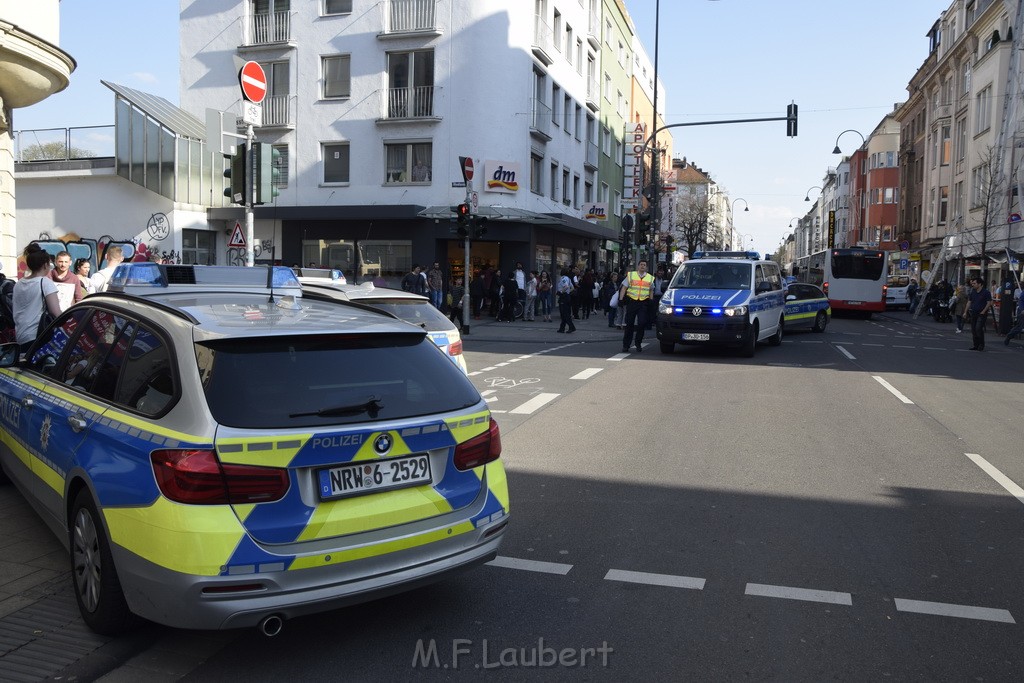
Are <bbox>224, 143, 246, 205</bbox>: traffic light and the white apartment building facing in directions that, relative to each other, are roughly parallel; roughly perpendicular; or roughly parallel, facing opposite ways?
roughly perpendicular

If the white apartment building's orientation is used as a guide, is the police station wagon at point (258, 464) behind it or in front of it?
in front

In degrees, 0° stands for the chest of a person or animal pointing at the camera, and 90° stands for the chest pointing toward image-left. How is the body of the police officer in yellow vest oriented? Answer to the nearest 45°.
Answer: approximately 0°

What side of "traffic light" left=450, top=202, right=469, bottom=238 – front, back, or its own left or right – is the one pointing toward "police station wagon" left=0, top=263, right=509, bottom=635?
front

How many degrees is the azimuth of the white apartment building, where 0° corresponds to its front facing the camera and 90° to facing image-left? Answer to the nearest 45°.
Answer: approximately 0°

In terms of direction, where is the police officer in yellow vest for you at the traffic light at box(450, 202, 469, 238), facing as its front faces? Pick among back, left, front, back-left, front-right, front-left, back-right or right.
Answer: front-left

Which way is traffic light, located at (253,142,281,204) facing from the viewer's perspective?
to the viewer's right

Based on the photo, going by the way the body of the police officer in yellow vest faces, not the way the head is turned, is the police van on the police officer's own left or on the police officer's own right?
on the police officer's own left

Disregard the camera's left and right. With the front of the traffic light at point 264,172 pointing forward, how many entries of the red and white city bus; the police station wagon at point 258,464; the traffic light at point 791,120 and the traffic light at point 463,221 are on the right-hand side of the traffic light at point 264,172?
1

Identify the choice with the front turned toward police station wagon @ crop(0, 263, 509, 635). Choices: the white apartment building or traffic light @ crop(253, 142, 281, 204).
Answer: the white apartment building
